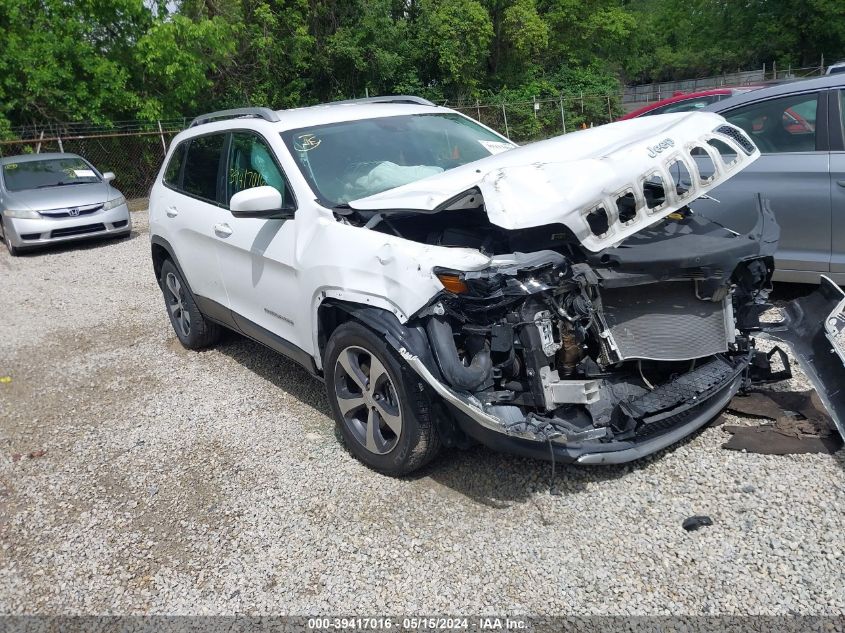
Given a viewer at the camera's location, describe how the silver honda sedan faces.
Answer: facing the viewer and to the right of the viewer

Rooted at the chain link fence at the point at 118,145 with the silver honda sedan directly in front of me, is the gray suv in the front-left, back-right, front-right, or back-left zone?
front-left

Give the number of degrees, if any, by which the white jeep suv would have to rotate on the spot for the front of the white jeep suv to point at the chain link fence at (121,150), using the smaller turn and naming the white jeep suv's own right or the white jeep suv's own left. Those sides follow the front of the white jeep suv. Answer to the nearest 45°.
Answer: approximately 180°

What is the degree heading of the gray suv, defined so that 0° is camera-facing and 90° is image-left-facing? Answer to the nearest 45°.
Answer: approximately 270°

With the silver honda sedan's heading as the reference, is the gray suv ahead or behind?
ahead

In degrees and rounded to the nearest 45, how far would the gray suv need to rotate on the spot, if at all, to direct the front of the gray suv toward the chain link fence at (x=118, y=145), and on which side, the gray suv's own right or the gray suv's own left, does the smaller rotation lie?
approximately 135° to the gray suv's own left

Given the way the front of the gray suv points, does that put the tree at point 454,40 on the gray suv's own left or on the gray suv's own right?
on the gray suv's own left

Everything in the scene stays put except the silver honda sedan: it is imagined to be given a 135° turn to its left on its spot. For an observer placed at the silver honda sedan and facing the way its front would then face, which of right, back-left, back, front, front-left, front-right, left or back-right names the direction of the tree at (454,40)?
front-right

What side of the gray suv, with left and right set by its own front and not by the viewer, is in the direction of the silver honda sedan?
back

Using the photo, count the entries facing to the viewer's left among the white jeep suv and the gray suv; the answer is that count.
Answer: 0
